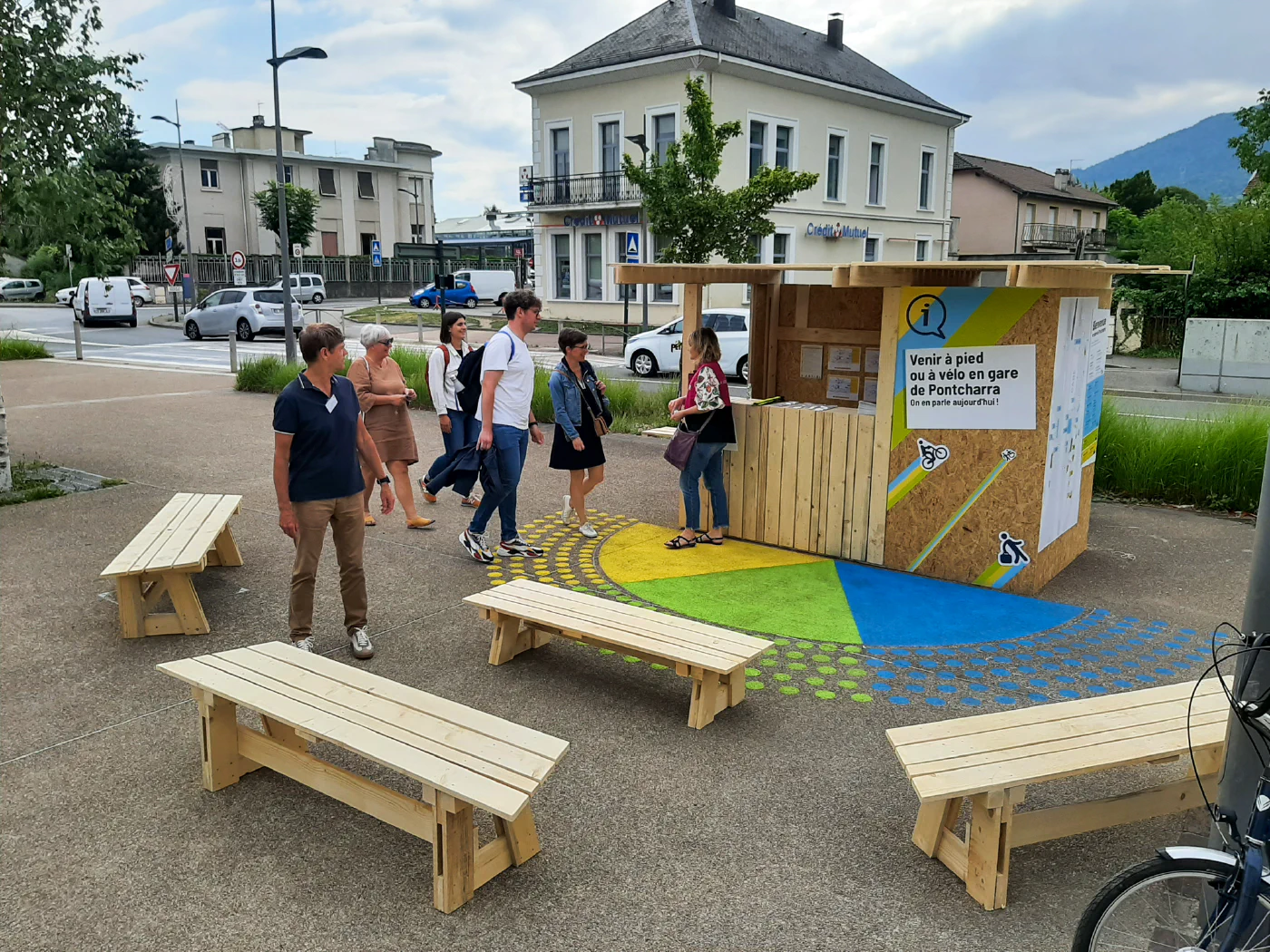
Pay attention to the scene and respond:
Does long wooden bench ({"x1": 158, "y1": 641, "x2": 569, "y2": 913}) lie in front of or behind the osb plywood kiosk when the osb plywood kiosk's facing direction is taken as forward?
in front

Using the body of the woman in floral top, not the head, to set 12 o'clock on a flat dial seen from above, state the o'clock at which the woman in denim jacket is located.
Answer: The woman in denim jacket is roughly at 12 o'clock from the woman in floral top.

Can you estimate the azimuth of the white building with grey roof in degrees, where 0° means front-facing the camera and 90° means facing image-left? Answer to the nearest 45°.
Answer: approximately 45°

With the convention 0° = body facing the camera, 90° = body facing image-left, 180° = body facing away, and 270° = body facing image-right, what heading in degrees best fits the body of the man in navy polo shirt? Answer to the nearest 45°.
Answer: approximately 315°

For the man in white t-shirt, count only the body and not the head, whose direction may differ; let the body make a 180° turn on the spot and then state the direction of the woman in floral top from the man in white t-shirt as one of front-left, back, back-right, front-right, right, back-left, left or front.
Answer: back

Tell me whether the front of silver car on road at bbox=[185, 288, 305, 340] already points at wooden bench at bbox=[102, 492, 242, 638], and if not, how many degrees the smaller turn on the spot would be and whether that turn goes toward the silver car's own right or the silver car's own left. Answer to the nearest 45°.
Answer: approximately 135° to the silver car's own left

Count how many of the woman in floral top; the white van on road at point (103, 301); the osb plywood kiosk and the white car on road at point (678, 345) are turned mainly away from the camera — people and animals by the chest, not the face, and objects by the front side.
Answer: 1

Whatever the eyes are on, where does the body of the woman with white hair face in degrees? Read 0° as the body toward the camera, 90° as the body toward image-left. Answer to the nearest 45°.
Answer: approximately 315°

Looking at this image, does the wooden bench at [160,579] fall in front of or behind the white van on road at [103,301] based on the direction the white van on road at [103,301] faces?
behind

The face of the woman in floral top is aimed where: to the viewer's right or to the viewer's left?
to the viewer's left

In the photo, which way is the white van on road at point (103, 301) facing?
away from the camera

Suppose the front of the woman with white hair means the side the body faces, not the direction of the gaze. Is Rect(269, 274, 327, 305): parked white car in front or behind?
behind

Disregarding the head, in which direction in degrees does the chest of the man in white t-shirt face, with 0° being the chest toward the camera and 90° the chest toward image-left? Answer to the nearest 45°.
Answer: approximately 270°

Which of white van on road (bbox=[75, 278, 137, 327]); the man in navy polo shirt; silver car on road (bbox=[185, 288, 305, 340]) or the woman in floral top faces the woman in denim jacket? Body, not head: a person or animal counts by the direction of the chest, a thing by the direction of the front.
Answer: the woman in floral top

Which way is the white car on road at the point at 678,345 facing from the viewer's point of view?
to the viewer's left

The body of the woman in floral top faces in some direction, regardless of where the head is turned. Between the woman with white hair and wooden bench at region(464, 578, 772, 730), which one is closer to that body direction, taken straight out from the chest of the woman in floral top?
the woman with white hair

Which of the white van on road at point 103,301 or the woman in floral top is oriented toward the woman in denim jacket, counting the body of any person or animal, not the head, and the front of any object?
the woman in floral top

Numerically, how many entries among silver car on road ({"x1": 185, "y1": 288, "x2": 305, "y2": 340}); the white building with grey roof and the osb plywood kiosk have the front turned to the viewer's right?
0
